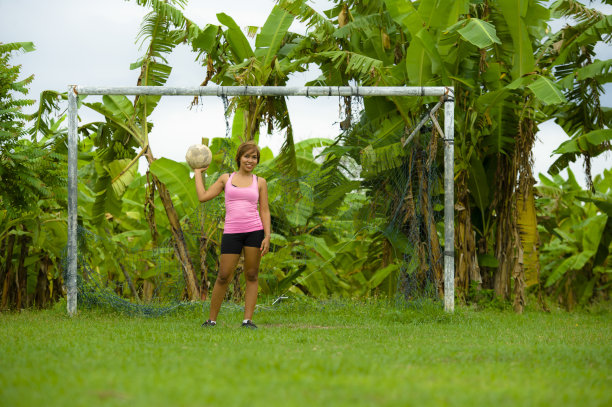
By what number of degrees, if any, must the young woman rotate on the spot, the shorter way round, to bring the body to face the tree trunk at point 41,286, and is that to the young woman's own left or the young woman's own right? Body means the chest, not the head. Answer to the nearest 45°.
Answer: approximately 135° to the young woman's own right

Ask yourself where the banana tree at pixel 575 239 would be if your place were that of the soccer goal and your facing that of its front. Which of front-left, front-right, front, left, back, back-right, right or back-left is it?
back-left

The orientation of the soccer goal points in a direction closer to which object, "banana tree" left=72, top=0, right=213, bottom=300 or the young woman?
the young woman

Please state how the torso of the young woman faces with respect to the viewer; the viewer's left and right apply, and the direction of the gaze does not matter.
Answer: facing the viewer

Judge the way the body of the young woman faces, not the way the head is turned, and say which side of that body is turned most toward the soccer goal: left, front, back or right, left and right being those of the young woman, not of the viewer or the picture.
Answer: back

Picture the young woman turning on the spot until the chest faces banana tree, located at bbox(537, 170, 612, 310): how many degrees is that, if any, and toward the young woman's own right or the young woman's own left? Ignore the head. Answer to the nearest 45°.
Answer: approximately 135° to the young woman's own left

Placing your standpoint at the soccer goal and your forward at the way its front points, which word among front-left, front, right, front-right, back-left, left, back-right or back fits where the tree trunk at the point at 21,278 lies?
back-right

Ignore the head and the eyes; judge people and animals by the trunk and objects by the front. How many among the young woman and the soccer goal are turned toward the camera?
2

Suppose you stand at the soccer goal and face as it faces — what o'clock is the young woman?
The young woman is roughly at 12 o'clock from the soccer goal.
